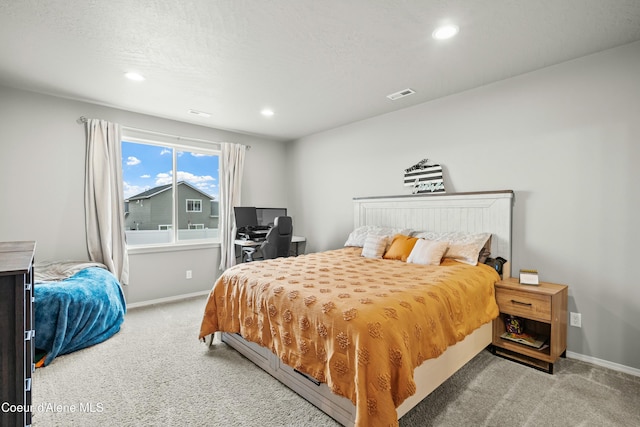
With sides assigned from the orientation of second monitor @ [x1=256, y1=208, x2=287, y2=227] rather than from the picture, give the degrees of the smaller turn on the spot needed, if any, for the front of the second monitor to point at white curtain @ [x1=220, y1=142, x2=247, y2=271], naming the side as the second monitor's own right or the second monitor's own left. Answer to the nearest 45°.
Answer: approximately 90° to the second monitor's own right

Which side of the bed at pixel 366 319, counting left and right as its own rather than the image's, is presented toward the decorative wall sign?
back

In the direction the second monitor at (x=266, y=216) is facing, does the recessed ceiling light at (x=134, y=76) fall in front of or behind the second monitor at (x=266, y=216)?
in front

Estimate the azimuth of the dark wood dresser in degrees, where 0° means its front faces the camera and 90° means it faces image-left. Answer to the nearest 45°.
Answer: approximately 270°

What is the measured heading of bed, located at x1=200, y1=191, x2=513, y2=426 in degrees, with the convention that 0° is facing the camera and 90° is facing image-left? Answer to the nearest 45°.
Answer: approximately 45°

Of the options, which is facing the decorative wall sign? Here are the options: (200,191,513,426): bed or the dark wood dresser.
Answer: the dark wood dresser

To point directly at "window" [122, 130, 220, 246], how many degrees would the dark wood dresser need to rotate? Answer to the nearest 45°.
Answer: approximately 45° to its left

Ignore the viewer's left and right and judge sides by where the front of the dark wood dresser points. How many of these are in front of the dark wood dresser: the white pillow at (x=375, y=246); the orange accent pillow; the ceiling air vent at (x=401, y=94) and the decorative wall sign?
4

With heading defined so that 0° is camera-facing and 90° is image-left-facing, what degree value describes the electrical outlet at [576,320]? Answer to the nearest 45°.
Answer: approximately 45°

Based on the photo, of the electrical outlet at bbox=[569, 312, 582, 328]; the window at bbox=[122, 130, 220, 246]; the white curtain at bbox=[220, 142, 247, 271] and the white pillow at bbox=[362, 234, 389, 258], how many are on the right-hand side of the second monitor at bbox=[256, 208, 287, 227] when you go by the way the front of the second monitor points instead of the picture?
2
